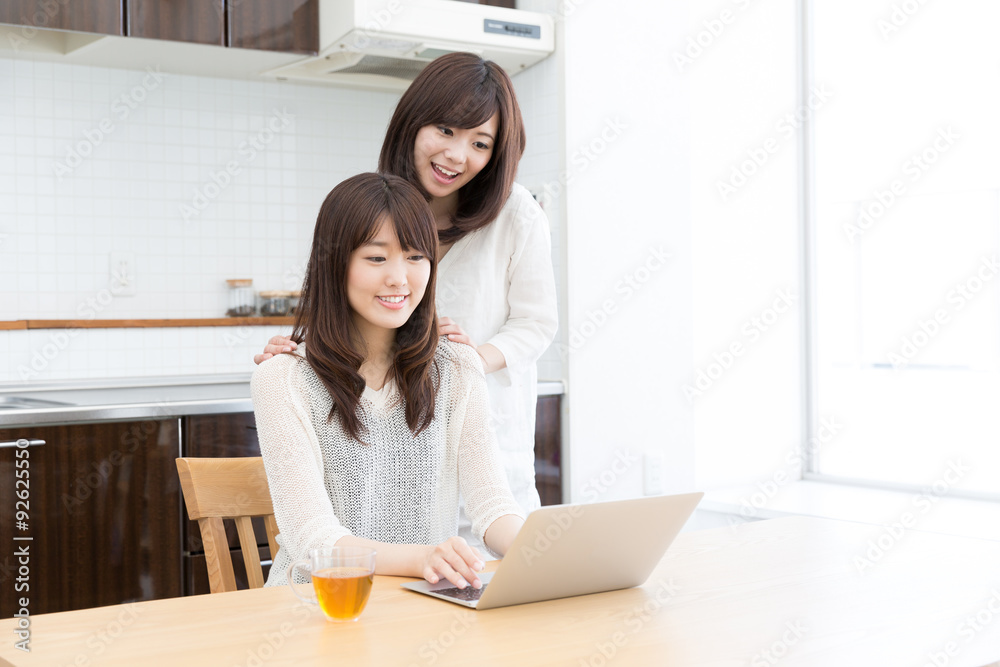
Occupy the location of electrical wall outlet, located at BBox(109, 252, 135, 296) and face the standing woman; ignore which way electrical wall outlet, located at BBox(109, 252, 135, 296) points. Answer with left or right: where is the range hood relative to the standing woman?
left

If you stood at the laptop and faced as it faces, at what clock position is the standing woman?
The standing woman is roughly at 1 o'clock from the laptop.

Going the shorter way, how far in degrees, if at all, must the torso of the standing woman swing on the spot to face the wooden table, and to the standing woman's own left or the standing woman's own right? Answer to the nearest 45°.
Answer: approximately 45° to the standing woman's own left

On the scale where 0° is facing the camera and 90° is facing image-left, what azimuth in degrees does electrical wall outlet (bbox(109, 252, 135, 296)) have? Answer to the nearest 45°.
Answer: approximately 0°

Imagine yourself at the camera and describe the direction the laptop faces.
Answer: facing away from the viewer and to the left of the viewer

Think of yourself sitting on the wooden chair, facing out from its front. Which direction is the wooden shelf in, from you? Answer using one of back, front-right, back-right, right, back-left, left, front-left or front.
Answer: back-left

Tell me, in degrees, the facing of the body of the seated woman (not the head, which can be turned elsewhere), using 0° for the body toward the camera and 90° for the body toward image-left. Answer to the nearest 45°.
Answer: approximately 315°

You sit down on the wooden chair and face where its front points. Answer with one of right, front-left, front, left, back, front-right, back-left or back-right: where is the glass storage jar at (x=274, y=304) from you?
back-left
